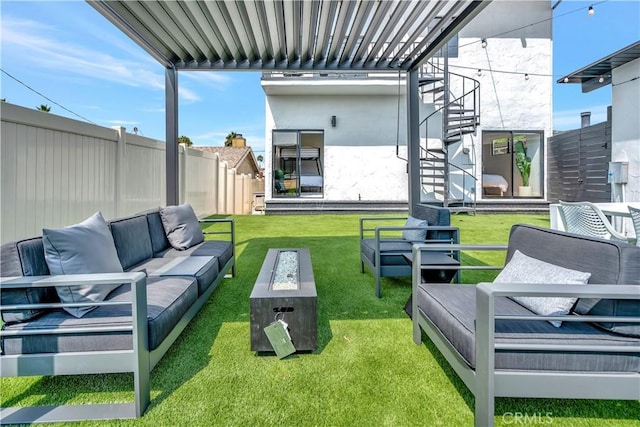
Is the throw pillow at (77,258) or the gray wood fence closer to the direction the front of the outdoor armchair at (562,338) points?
the throw pillow

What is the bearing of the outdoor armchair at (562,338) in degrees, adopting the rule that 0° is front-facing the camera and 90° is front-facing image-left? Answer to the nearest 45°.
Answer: approximately 45°

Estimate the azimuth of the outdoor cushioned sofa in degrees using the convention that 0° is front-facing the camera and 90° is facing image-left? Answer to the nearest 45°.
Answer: approximately 315°

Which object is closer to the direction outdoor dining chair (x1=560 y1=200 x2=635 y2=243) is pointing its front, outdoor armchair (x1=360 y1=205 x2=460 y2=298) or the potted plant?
the potted plant

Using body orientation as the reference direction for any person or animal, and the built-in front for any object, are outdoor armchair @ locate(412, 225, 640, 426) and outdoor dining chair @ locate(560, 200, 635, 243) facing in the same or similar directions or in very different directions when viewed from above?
very different directions

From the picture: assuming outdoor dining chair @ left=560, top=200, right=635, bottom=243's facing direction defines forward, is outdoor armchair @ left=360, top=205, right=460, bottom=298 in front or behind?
behind

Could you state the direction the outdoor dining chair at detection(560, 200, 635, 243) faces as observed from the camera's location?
facing away from the viewer and to the right of the viewer

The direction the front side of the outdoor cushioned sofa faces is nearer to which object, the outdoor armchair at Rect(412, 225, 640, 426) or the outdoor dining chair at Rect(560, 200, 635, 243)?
the outdoor armchair

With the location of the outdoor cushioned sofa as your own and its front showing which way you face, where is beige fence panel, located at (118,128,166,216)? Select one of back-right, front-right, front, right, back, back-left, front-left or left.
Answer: back-left

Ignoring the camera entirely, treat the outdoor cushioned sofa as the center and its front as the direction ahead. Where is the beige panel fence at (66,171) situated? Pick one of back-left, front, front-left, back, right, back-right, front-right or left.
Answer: back-left
